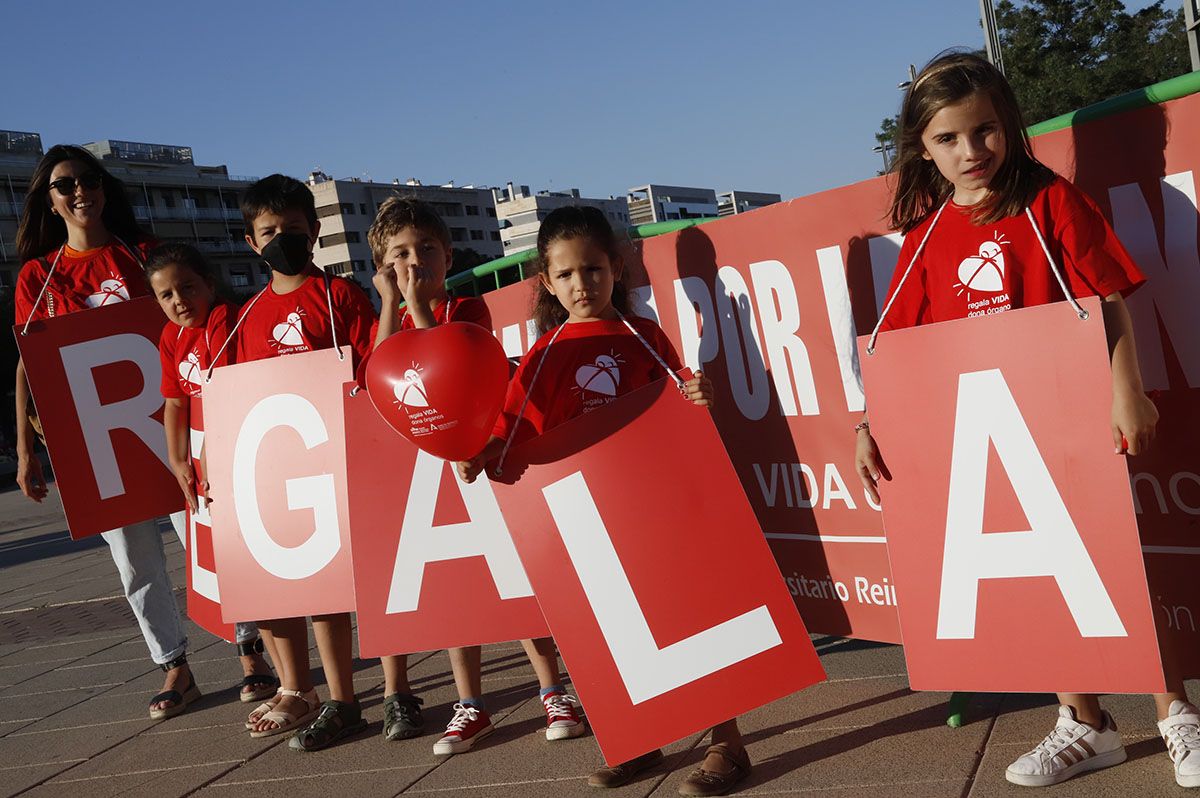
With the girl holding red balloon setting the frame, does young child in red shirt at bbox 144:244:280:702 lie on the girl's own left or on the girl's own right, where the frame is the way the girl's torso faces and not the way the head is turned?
on the girl's own right

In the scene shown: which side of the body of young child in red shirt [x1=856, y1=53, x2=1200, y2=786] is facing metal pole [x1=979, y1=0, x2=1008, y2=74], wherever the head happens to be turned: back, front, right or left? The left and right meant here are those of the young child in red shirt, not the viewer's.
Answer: back

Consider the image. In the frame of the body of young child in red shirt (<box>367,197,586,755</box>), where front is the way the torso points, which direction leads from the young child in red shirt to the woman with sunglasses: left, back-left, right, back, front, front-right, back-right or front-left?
back-right

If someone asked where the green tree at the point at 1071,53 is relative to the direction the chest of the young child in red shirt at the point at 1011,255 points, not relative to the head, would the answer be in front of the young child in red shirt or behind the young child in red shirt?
behind

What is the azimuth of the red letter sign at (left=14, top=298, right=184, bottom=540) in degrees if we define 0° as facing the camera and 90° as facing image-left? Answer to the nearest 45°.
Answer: approximately 0°

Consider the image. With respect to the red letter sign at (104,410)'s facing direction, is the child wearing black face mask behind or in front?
in front

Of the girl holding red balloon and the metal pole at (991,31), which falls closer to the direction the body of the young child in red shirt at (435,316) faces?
the girl holding red balloon

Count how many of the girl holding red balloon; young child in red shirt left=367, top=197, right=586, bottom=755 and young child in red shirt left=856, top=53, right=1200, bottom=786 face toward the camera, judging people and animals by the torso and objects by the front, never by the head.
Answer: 3

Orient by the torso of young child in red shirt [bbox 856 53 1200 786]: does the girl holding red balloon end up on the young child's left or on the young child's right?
on the young child's right

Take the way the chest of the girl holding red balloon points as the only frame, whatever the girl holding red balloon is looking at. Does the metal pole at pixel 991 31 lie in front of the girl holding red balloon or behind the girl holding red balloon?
behind

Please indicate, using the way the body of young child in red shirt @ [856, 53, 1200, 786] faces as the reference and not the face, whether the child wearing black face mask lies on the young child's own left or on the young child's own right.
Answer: on the young child's own right
